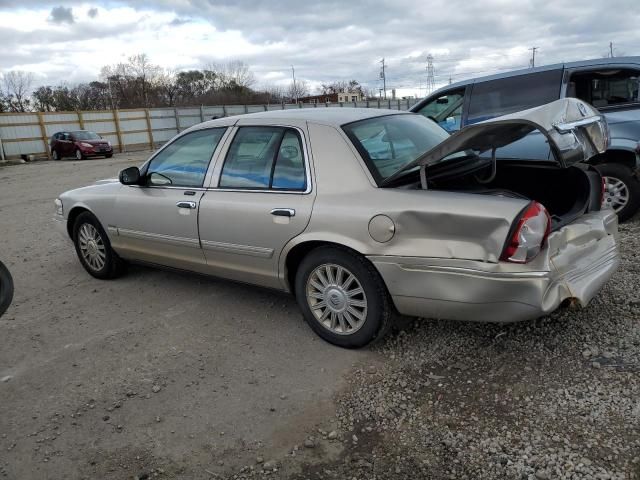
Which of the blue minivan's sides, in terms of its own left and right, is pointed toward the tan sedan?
left

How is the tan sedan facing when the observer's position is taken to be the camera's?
facing away from the viewer and to the left of the viewer

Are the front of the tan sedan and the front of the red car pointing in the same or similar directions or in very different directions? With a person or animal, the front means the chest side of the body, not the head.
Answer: very different directions

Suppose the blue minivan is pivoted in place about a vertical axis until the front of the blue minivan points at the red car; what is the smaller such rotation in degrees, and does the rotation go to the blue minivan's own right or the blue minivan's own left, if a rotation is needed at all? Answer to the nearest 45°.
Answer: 0° — it already faces it

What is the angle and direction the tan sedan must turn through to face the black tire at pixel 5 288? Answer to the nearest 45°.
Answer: approximately 90° to its left

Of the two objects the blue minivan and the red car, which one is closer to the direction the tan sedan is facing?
the red car

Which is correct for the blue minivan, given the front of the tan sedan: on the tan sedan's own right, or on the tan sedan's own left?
on the tan sedan's own right

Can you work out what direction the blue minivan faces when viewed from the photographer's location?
facing away from the viewer and to the left of the viewer
